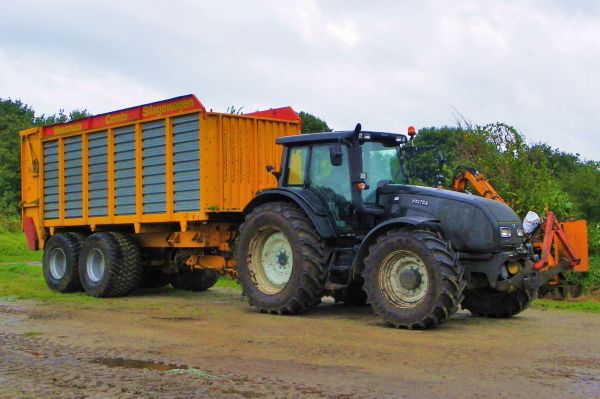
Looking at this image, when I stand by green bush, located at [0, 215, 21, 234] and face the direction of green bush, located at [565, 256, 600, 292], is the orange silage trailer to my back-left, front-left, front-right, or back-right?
front-right

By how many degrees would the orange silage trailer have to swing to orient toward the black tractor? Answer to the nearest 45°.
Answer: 0° — it already faces it

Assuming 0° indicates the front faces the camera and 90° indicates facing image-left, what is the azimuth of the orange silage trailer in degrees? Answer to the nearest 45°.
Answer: approximately 315°

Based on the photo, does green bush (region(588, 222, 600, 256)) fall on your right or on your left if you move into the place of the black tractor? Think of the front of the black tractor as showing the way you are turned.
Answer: on your left

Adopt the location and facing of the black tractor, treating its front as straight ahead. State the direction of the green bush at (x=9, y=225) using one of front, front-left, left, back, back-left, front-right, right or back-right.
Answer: back

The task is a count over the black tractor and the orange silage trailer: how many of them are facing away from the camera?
0

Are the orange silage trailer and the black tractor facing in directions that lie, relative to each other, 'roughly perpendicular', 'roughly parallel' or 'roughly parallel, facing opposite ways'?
roughly parallel

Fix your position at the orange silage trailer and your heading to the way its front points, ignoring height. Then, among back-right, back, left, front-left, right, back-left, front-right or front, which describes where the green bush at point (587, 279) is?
front-left

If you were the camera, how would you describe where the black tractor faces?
facing the viewer and to the right of the viewer

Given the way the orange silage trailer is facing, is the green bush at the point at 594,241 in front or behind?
in front

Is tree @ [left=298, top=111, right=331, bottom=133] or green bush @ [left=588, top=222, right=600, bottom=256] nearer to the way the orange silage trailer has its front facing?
the green bush

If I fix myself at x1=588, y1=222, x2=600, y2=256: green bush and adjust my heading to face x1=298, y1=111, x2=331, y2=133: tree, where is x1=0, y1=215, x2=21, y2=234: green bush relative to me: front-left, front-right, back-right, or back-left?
front-left
